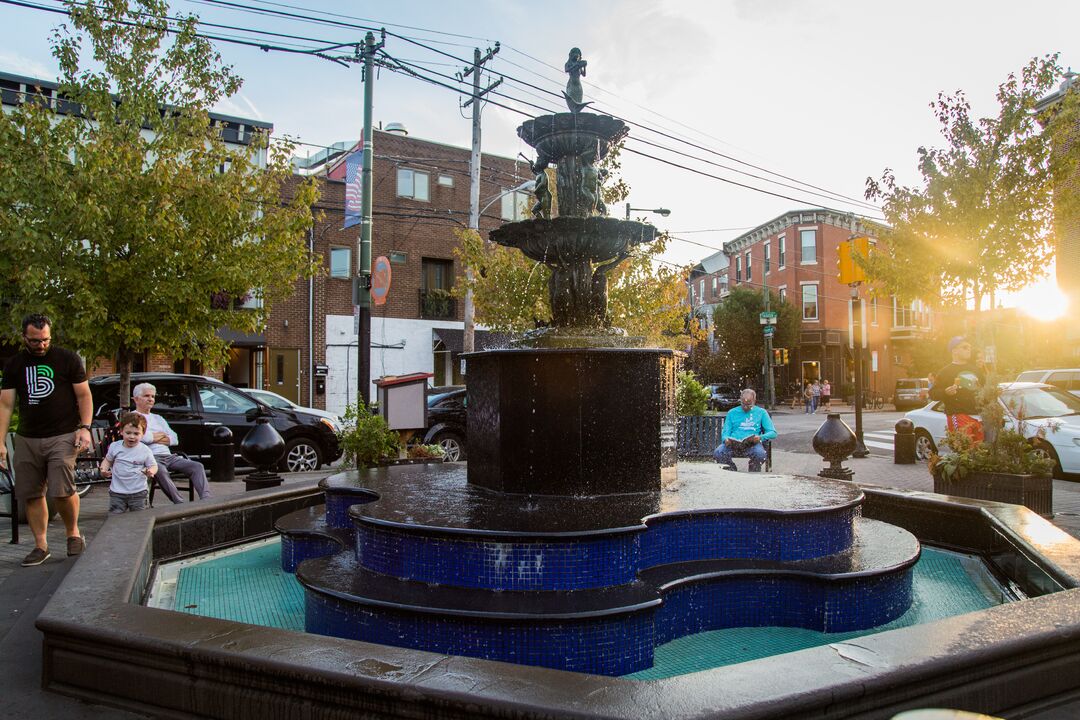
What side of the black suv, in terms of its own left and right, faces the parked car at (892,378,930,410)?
front

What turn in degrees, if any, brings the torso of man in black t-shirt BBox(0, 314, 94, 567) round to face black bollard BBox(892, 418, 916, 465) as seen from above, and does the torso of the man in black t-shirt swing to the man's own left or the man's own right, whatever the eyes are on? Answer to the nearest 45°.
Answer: approximately 90° to the man's own left

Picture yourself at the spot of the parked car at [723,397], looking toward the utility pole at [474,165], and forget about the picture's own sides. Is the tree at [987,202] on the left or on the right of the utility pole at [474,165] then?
left

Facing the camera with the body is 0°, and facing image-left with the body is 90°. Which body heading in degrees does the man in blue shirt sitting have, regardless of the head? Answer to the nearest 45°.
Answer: approximately 0°

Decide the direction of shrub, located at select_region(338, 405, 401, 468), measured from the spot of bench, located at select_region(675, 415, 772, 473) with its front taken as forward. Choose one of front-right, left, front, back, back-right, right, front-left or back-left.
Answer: front-right

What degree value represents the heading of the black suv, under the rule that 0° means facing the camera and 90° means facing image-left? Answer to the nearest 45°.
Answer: approximately 270°

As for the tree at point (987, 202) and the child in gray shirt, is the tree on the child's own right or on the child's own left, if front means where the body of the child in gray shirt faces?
on the child's own left

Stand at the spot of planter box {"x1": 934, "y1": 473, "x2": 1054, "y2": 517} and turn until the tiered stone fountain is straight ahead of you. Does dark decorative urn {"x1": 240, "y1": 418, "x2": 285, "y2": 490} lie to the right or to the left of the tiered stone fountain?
right

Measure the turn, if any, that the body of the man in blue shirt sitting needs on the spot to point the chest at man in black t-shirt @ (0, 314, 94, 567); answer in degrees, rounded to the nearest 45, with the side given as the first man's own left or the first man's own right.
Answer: approximately 45° to the first man's own right

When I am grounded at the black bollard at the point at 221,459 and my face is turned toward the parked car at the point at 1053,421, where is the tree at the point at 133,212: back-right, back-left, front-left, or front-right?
back-left

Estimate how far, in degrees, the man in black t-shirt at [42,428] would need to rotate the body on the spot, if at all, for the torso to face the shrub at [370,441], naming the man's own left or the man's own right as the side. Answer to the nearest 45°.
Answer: approximately 135° to the man's own left

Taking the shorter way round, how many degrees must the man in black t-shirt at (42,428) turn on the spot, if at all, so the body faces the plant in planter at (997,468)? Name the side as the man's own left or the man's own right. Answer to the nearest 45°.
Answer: approximately 90° to the man's own left

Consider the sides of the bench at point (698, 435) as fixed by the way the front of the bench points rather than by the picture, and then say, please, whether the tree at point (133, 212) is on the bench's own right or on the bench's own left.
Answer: on the bench's own right
